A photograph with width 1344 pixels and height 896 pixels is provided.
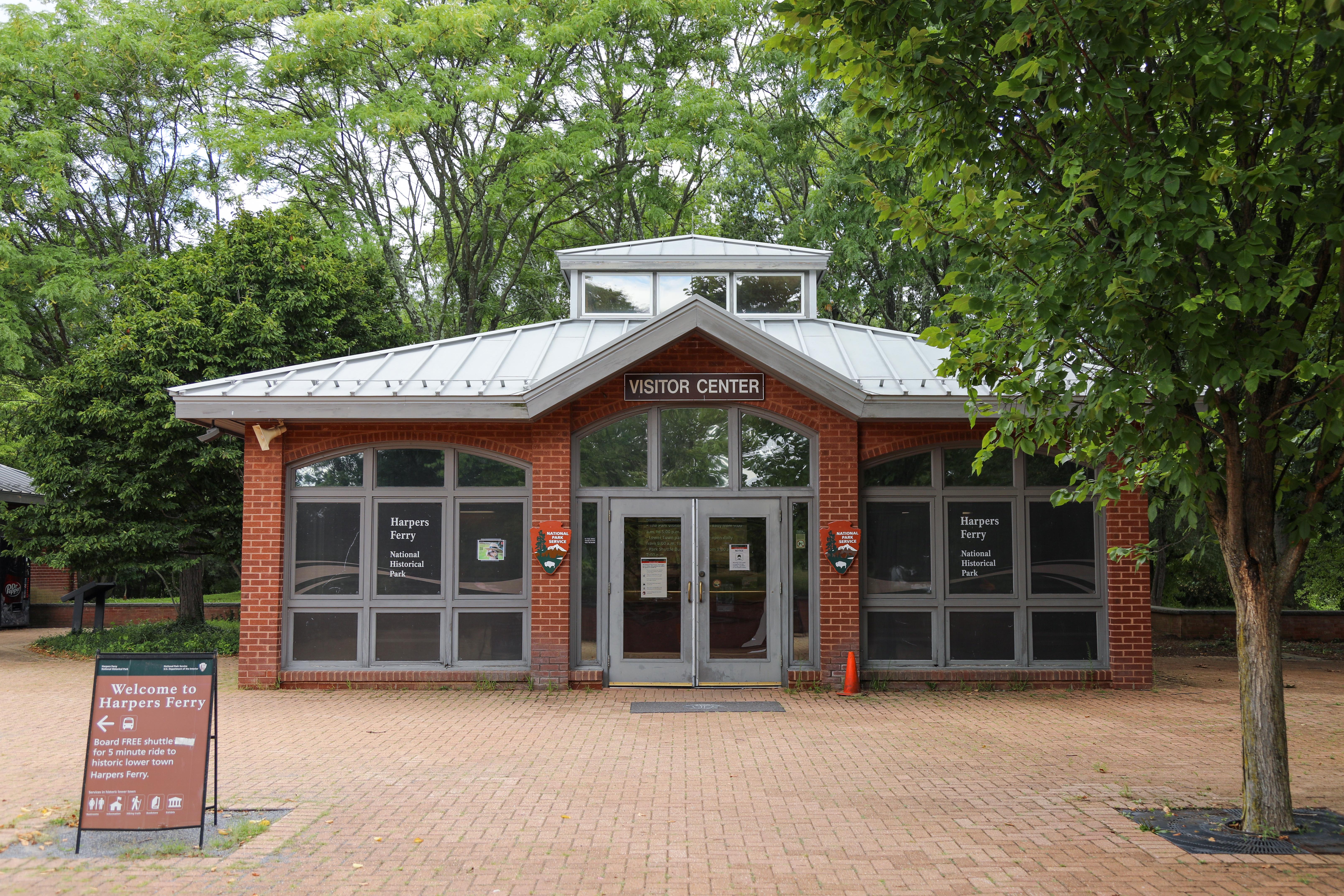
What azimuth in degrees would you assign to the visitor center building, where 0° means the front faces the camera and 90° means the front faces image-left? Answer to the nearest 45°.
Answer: approximately 0°

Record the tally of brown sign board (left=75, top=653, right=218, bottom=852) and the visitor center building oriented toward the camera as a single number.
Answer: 2

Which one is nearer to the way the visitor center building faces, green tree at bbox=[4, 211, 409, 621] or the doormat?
the doormat

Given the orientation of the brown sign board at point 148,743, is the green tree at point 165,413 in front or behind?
behind

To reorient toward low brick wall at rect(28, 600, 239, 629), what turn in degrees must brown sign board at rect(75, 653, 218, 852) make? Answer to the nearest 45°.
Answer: approximately 180°

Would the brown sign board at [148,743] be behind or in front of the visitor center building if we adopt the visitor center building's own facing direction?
in front
